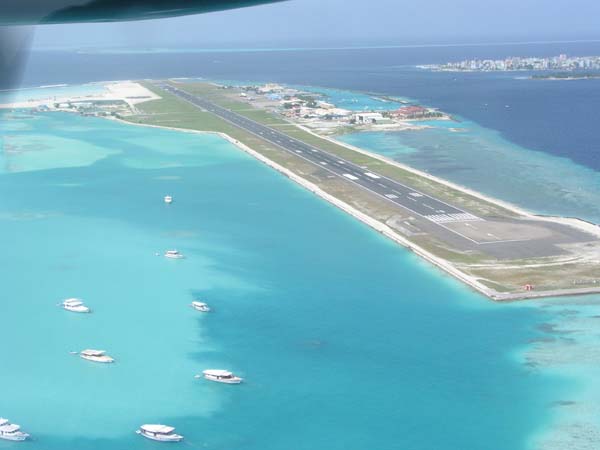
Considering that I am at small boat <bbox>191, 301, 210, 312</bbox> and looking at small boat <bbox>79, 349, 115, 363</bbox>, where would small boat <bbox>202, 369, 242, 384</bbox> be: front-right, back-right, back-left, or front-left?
front-left

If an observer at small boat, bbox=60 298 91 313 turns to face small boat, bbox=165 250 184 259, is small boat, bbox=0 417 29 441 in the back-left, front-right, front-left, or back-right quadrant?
back-right

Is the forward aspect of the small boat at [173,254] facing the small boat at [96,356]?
no

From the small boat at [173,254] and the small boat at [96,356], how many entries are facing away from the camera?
0

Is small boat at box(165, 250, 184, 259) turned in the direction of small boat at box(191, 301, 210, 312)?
no
